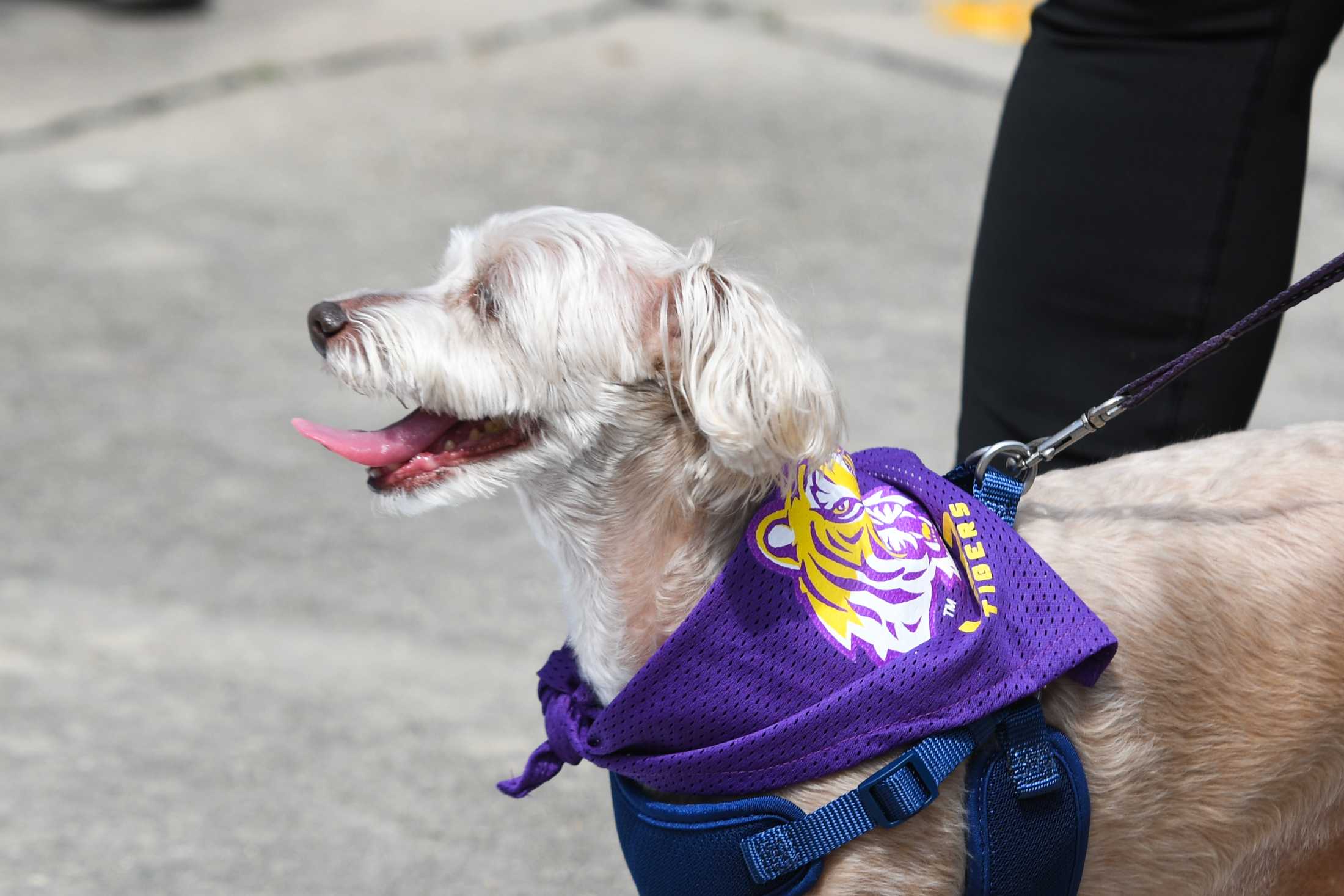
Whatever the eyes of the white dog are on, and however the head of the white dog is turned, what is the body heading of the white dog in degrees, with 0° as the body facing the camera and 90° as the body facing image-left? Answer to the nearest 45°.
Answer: approximately 90°
